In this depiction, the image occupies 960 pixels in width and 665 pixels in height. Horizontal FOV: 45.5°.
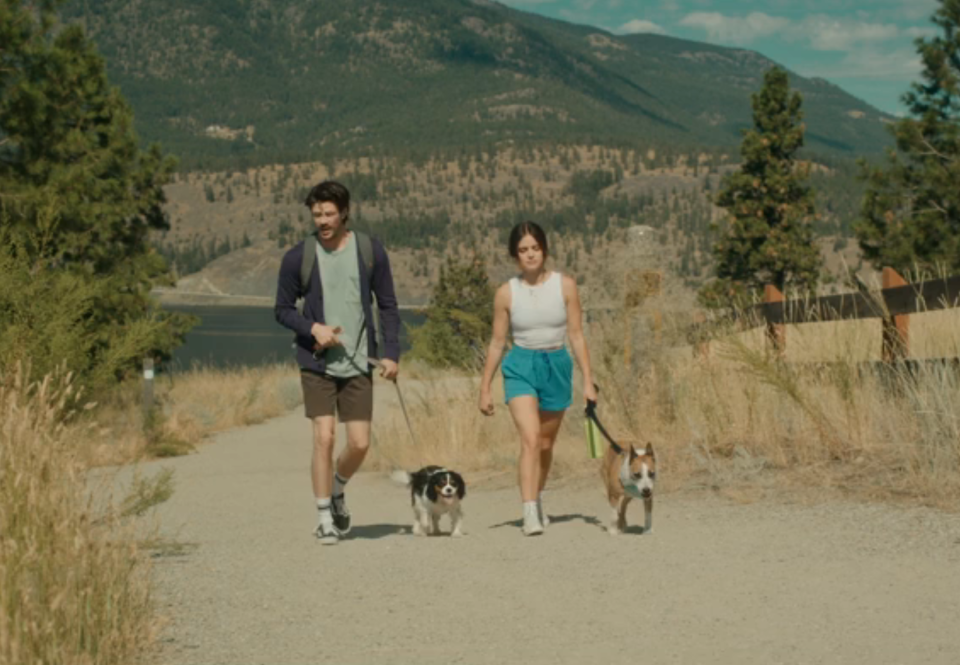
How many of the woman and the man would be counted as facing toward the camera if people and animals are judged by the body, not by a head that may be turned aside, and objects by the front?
2

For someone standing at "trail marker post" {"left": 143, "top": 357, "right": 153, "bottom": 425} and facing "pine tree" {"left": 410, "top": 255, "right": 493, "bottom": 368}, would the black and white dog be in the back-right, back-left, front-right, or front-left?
back-right

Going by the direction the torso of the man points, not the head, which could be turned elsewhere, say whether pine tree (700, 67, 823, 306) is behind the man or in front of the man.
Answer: behind

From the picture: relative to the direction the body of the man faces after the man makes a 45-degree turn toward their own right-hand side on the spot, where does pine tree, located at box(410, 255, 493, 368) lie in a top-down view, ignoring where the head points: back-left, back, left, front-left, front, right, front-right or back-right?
back-right

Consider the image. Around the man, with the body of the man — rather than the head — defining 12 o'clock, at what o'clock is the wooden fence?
The wooden fence is roughly at 8 o'clock from the man.

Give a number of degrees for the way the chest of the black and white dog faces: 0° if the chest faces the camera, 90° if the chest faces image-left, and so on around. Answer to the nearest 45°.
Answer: approximately 315°

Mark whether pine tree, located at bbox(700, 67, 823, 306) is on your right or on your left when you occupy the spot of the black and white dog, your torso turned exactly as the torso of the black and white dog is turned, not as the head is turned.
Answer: on your left
